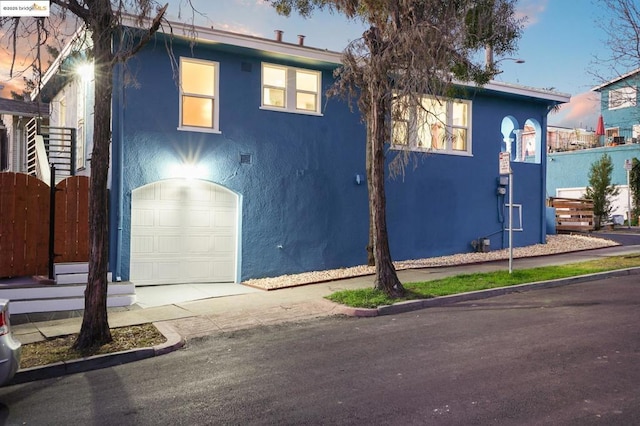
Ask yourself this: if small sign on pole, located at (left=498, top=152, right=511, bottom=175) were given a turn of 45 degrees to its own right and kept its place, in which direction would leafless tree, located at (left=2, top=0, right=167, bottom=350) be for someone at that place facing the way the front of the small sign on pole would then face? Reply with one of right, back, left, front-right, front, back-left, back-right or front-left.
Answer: front

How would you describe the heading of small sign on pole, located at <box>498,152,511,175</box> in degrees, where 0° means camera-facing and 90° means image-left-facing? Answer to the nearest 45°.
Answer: approximately 0°

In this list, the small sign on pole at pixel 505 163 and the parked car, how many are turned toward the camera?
1

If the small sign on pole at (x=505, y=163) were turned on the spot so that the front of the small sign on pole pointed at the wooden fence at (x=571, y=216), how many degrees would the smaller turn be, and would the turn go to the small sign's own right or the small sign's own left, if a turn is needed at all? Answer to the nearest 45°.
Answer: approximately 180°

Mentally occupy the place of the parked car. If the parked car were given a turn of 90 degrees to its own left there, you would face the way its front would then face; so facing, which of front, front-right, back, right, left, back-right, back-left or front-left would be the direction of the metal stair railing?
back

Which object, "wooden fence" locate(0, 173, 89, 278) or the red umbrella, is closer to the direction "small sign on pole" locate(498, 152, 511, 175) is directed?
the wooden fence

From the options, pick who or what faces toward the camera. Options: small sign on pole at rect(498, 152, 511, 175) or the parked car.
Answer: the small sign on pole

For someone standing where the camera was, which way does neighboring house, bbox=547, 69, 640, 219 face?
facing the viewer and to the left of the viewer

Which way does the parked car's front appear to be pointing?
to the viewer's left

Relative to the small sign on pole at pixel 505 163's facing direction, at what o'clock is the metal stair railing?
The metal stair railing is roughly at 3 o'clock from the small sign on pole.

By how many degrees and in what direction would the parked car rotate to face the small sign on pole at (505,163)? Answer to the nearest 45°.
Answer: approximately 180°
